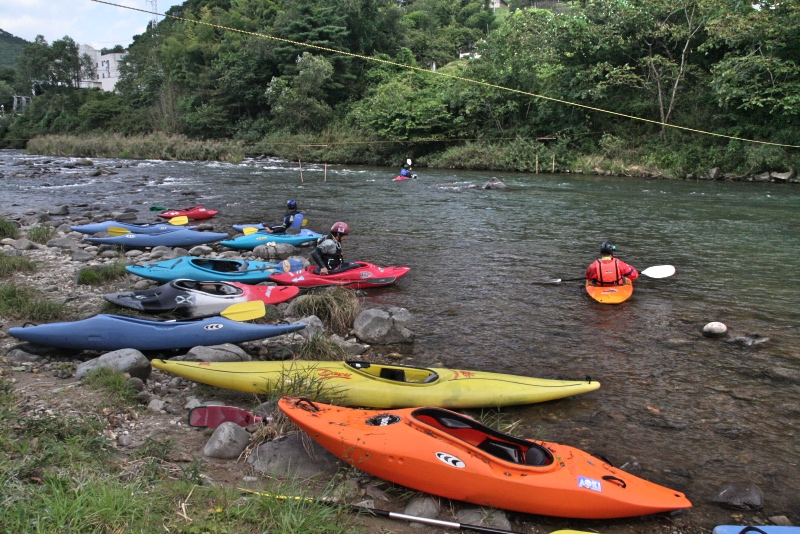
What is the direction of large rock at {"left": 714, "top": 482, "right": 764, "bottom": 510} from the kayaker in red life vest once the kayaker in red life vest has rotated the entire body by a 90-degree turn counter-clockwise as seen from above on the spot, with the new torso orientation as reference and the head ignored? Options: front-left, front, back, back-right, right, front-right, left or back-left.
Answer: left

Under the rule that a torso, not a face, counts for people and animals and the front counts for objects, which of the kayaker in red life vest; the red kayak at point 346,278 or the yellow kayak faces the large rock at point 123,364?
the yellow kayak

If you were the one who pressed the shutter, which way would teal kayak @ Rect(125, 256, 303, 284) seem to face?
facing to the left of the viewer

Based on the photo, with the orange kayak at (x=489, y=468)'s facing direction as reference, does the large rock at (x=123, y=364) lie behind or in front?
in front

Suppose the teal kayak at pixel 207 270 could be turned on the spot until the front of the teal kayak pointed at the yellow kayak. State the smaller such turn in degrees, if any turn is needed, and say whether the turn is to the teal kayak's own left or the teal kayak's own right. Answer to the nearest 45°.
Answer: approximately 90° to the teal kayak's own left

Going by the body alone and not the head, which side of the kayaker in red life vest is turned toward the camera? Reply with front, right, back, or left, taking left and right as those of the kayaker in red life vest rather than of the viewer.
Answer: back

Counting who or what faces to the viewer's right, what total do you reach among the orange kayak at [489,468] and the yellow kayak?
0

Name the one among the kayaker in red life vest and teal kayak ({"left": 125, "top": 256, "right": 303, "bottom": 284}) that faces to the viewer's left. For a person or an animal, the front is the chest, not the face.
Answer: the teal kayak

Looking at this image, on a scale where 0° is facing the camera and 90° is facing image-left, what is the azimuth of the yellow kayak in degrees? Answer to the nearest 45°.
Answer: approximately 90°
